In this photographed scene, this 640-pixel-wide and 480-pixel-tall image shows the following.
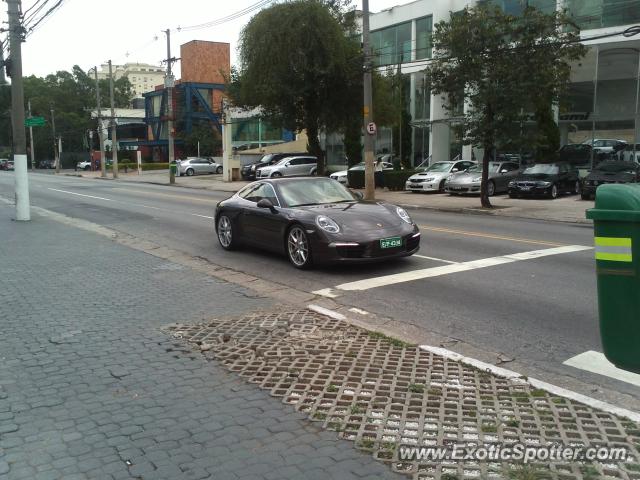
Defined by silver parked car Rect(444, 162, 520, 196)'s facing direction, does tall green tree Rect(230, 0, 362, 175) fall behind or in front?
in front

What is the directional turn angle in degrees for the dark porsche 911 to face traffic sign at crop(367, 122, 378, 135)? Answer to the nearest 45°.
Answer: approximately 135° to its left

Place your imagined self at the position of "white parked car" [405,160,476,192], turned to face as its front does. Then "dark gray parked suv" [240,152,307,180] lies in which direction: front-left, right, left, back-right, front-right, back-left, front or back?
right

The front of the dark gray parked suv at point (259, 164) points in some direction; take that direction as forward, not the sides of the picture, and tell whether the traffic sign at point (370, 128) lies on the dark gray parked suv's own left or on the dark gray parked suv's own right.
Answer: on the dark gray parked suv's own left

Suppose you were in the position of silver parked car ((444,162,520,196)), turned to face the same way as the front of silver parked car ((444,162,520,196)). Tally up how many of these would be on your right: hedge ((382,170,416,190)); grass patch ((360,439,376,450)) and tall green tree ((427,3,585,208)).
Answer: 1

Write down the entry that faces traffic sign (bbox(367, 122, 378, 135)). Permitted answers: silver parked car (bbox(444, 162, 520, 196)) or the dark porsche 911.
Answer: the silver parked car

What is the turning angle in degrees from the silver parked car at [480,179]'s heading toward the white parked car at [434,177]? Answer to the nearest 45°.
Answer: approximately 90° to its right

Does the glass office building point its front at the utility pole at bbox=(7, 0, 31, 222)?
yes

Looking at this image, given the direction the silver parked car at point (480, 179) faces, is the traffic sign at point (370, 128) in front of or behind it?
in front

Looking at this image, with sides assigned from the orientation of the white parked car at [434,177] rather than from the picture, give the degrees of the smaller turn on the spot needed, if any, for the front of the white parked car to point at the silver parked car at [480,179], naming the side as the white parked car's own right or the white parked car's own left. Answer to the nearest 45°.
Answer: approximately 90° to the white parked car's own left

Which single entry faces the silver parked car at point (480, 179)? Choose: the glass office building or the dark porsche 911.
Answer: the glass office building
